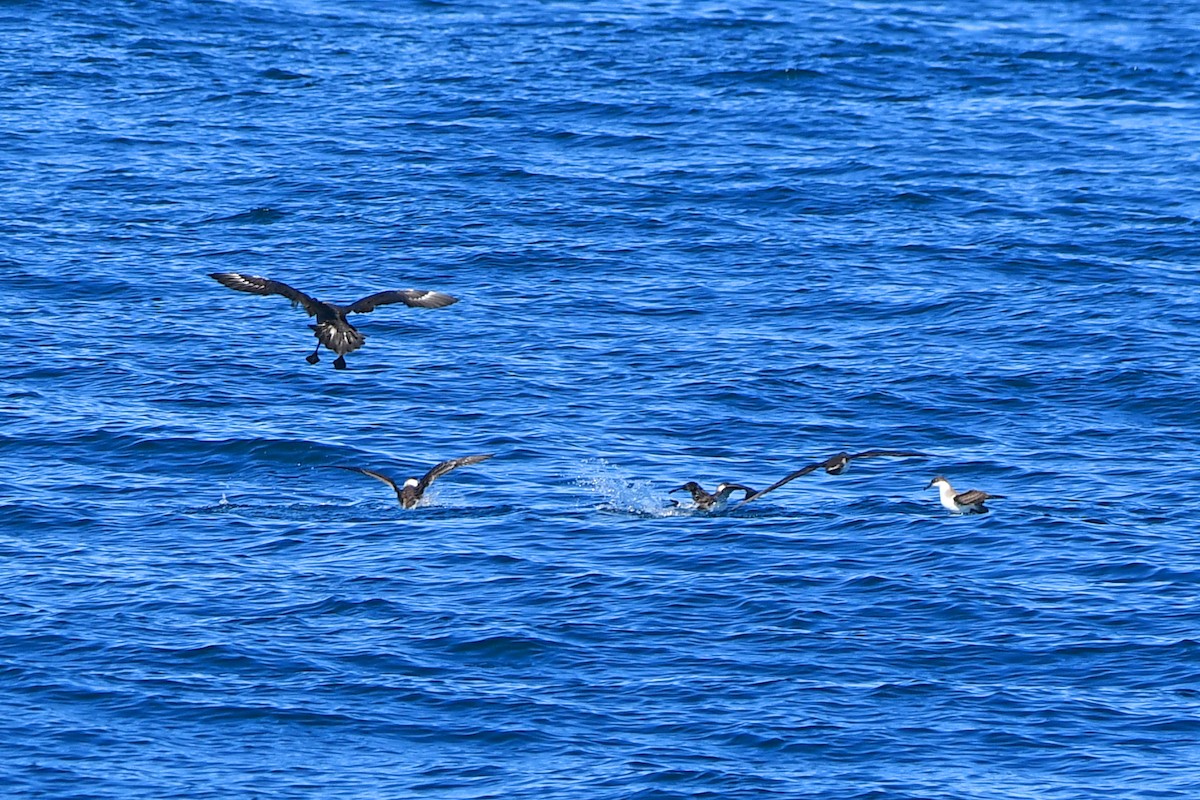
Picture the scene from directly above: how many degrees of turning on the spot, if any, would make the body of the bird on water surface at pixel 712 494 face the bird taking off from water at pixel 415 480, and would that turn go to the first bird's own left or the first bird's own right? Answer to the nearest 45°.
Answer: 0° — it already faces it

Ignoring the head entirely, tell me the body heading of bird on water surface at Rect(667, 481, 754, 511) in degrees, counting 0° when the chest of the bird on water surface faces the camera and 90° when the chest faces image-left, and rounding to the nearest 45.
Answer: approximately 90°

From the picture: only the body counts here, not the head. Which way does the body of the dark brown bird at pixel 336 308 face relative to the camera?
away from the camera

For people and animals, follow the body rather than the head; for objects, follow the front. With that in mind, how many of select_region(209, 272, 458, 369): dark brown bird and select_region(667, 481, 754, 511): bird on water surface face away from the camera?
1

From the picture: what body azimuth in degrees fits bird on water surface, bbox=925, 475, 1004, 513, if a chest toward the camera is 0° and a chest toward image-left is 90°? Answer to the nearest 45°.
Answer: approximately 90°

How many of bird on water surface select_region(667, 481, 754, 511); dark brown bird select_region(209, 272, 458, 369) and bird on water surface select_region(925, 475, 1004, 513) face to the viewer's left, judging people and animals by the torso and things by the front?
2

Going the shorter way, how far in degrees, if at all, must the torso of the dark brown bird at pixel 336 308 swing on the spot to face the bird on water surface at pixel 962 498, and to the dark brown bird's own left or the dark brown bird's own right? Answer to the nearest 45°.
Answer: approximately 90° to the dark brown bird's own right

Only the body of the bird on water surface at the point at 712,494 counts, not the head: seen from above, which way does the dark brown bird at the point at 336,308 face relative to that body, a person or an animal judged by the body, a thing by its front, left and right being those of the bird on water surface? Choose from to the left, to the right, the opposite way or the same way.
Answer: to the right

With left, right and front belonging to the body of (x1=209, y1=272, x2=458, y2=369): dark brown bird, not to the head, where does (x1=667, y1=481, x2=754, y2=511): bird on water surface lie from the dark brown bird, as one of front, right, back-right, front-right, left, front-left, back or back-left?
right

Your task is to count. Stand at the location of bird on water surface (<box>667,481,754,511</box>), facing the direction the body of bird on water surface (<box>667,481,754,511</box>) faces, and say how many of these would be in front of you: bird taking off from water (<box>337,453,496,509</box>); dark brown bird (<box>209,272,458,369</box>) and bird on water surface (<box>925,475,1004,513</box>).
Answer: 2

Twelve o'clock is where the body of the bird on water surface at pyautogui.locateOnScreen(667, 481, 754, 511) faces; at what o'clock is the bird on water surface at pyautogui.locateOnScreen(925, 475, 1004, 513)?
the bird on water surface at pyautogui.locateOnScreen(925, 475, 1004, 513) is roughly at 6 o'clock from the bird on water surface at pyautogui.locateOnScreen(667, 481, 754, 511).

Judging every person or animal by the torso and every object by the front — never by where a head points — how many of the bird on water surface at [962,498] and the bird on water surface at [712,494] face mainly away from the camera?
0

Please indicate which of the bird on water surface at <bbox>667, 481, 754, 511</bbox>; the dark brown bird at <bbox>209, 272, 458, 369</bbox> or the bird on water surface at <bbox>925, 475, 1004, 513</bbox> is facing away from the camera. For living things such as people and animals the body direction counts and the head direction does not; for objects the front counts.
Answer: the dark brown bird

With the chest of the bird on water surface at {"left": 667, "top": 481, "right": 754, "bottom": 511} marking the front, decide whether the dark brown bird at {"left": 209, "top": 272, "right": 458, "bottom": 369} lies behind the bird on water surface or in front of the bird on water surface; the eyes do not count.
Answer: in front
